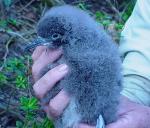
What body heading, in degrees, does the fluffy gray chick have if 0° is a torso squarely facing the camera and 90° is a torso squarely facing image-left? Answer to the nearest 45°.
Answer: approximately 90°
